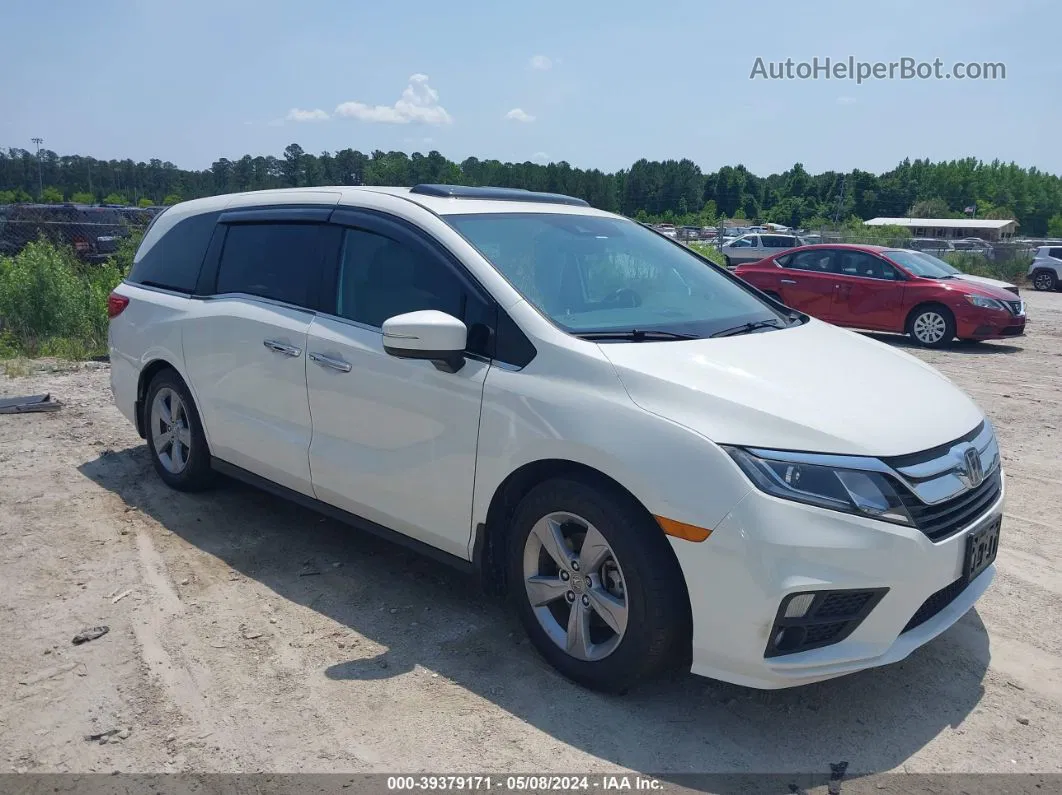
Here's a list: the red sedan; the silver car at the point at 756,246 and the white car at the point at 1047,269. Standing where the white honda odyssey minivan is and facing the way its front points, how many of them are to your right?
0

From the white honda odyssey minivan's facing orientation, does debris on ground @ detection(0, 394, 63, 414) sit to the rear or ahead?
to the rear

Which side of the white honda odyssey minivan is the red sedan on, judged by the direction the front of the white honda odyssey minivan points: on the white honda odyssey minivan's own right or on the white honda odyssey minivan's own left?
on the white honda odyssey minivan's own left

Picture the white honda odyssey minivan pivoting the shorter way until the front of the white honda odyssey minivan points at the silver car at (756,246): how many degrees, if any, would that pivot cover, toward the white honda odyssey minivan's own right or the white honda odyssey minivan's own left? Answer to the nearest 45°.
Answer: approximately 135° to the white honda odyssey minivan's own left

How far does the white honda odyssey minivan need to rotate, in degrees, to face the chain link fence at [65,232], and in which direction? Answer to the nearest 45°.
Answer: approximately 180°

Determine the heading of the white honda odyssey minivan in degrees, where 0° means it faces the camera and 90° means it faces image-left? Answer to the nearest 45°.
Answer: approximately 315°

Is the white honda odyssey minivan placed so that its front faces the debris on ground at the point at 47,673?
no

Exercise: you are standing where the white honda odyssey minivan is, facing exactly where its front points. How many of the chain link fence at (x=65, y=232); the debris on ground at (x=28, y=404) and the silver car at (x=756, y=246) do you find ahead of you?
0

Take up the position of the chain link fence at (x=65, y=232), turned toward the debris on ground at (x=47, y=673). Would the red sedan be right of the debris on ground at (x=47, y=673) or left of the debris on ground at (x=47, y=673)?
left

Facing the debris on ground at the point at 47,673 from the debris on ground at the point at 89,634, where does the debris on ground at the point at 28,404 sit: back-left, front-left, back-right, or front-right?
back-right
